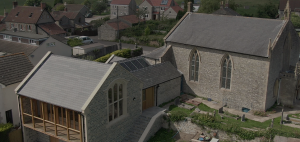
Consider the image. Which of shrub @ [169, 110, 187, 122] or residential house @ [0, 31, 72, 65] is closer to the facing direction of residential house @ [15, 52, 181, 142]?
the shrub

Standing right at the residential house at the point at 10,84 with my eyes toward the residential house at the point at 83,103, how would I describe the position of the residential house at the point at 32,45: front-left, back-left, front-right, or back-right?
back-left

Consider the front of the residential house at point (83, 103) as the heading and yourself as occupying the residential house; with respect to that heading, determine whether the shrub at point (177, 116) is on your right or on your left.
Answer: on your left
